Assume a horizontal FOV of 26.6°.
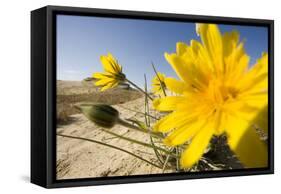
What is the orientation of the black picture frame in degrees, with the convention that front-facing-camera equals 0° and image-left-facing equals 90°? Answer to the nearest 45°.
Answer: approximately 315°
